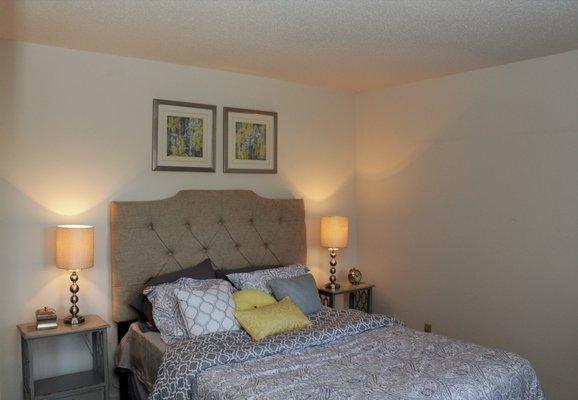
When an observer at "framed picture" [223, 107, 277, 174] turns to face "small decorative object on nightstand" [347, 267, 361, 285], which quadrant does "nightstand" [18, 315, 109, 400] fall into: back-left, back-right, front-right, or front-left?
back-right

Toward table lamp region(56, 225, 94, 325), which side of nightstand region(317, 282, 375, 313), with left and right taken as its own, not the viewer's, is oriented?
right

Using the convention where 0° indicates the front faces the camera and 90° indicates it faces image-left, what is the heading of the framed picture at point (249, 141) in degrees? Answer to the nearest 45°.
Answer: approximately 315°

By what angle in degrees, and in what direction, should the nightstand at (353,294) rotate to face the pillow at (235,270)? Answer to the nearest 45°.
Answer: approximately 90° to its right

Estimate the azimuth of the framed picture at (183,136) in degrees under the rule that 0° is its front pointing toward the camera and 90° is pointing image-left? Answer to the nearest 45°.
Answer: approximately 315°

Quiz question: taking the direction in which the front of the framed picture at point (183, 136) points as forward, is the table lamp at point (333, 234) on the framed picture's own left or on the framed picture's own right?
on the framed picture's own left

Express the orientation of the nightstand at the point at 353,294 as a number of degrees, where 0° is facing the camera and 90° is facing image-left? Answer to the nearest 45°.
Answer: approximately 315°

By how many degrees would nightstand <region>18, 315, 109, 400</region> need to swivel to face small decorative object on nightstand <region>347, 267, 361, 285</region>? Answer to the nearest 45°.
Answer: approximately 45° to its left
